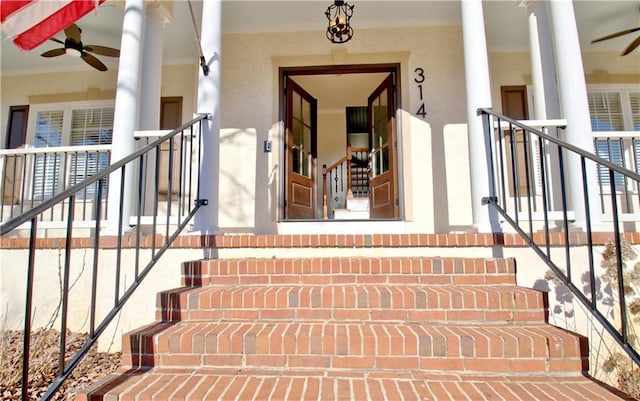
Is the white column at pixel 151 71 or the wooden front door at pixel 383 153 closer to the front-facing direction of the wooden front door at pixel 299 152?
the wooden front door

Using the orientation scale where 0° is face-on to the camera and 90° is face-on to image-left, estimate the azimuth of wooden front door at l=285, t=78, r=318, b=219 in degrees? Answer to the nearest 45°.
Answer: approximately 315°

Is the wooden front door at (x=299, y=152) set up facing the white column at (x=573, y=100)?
yes

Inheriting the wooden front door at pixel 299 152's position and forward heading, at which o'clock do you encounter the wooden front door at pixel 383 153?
the wooden front door at pixel 383 153 is roughly at 11 o'clock from the wooden front door at pixel 299 152.

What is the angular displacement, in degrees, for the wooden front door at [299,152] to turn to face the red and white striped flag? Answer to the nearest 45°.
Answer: approximately 90° to its right

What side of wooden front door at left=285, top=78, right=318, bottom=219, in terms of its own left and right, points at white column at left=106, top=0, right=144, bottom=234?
right

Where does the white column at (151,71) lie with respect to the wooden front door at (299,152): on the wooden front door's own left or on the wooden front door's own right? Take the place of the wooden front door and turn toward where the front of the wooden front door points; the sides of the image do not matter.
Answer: on the wooden front door's own right

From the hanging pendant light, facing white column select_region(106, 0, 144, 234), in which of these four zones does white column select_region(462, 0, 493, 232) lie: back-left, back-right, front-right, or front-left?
back-left

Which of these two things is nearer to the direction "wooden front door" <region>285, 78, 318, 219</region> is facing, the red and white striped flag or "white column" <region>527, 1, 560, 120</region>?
the white column

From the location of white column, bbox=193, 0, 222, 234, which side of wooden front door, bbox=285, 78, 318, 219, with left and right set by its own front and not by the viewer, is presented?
right
